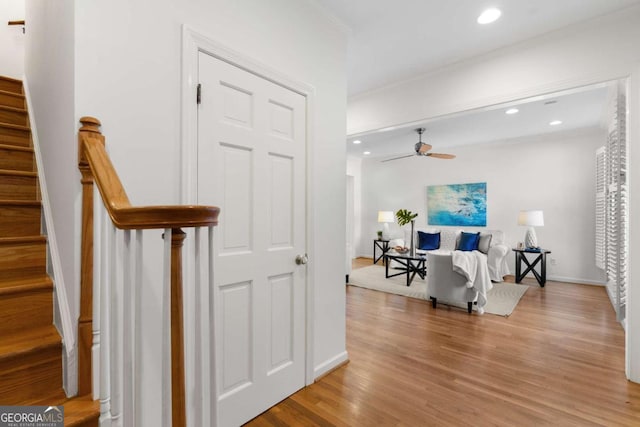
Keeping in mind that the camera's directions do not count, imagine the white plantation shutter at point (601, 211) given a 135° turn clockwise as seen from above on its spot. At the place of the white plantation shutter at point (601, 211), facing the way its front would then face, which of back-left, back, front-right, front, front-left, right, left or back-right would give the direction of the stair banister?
back-right

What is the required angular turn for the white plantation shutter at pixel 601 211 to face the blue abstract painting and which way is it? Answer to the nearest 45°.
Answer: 0° — it already faces it

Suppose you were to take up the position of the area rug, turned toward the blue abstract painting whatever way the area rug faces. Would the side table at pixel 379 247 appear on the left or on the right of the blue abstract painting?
left

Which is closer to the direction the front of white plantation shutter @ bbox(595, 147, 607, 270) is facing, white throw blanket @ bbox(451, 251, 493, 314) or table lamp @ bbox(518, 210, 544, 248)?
the table lamp

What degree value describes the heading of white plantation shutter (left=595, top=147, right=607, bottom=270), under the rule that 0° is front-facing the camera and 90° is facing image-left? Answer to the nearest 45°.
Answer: approximately 90°

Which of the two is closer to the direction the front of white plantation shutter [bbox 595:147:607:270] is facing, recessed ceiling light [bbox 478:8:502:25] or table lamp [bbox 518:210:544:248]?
the table lamp

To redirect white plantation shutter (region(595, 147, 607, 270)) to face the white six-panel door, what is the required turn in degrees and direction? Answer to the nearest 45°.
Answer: approximately 90° to its left

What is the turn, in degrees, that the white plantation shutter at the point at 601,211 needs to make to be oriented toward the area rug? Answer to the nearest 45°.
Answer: approximately 45° to its left

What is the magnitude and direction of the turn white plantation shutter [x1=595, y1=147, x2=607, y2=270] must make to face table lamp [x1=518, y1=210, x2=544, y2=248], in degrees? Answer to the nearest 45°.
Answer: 0° — it already faces it

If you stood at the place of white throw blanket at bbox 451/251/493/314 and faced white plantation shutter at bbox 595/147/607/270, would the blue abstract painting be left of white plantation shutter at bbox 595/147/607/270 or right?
left

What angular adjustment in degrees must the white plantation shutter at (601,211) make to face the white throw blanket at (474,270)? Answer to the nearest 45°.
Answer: approximately 45° to its left

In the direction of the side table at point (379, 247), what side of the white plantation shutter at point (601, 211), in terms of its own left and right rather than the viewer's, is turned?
front

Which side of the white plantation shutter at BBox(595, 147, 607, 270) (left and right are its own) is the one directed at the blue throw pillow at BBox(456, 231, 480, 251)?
front
